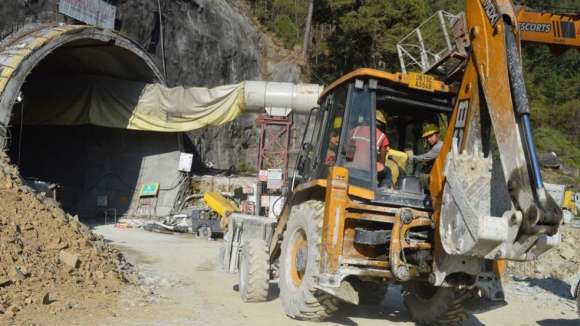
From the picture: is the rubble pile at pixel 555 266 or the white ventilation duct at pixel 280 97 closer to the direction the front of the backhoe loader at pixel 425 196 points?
the white ventilation duct

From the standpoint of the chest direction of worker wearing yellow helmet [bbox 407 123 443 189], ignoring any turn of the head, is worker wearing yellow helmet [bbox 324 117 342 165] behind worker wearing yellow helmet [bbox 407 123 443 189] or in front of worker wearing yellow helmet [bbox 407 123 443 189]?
in front

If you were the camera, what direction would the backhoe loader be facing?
facing away from the viewer and to the left of the viewer

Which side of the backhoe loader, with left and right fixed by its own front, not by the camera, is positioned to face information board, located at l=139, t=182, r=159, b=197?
front

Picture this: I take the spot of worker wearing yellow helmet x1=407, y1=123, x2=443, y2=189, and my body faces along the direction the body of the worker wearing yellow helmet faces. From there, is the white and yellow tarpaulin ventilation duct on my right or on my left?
on my right

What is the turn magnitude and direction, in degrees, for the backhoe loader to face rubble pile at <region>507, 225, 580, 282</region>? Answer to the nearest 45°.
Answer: approximately 90° to its right

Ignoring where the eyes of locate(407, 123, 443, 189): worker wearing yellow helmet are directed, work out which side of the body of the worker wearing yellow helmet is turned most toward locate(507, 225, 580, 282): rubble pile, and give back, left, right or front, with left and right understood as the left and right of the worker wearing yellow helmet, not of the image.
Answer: back

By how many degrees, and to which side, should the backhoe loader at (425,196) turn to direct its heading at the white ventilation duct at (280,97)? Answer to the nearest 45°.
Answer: approximately 45° to its right

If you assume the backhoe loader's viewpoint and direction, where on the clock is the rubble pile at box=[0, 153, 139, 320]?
The rubble pile is roughly at 11 o'clock from the backhoe loader.

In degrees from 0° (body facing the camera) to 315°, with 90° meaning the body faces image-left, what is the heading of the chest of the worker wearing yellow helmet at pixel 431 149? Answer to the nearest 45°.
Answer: approximately 45°
